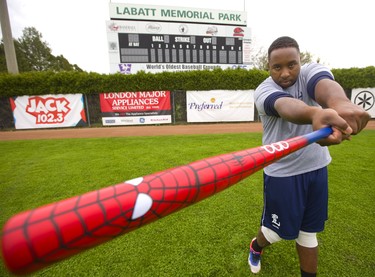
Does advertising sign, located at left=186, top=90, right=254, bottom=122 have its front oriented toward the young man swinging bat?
yes

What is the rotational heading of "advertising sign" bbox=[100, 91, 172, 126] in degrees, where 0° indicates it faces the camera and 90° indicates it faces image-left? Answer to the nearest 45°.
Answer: approximately 0°

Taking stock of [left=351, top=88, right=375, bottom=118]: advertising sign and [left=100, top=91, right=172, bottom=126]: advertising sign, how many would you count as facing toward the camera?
2

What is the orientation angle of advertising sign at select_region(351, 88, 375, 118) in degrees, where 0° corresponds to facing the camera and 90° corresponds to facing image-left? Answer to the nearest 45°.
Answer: approximately 0°

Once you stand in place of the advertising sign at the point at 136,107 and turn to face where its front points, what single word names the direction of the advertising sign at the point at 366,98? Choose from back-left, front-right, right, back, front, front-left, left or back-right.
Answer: left

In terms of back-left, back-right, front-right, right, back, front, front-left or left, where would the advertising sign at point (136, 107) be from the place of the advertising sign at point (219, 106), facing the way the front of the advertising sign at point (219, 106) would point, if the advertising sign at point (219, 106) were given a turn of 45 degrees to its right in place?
front-right
